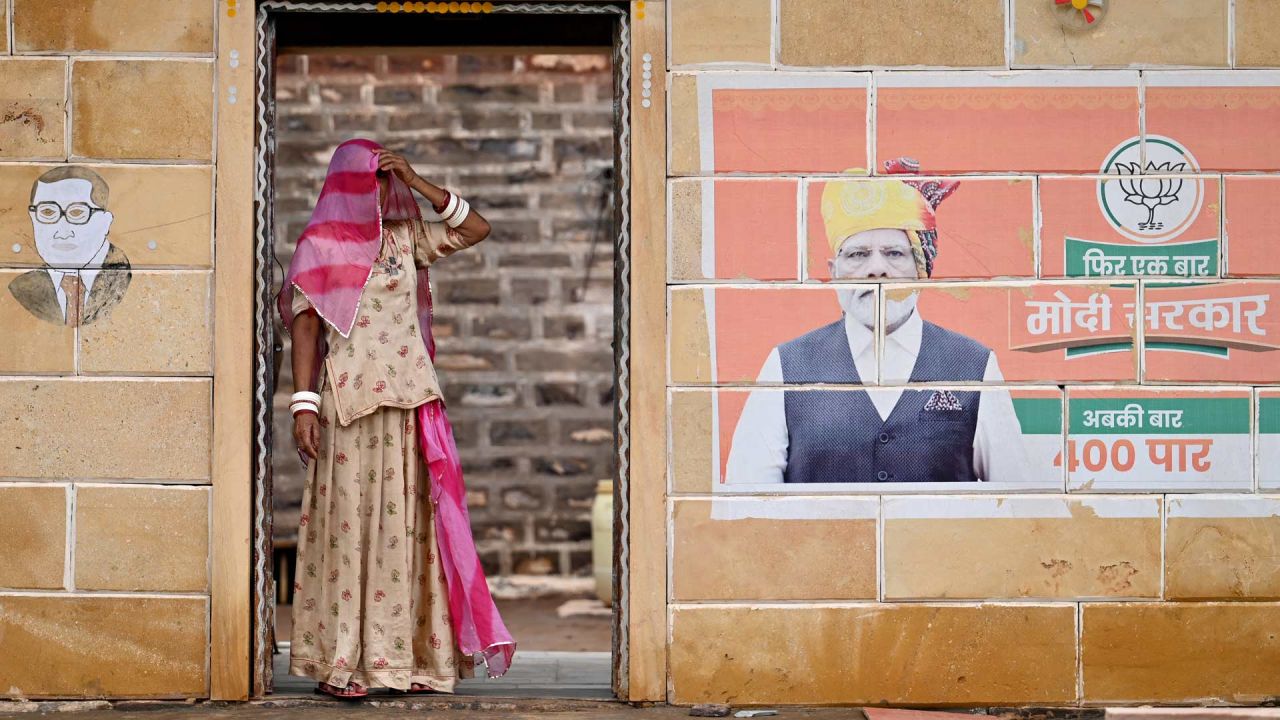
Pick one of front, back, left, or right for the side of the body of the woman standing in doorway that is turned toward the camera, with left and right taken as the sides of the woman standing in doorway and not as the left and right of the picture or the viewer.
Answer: front
